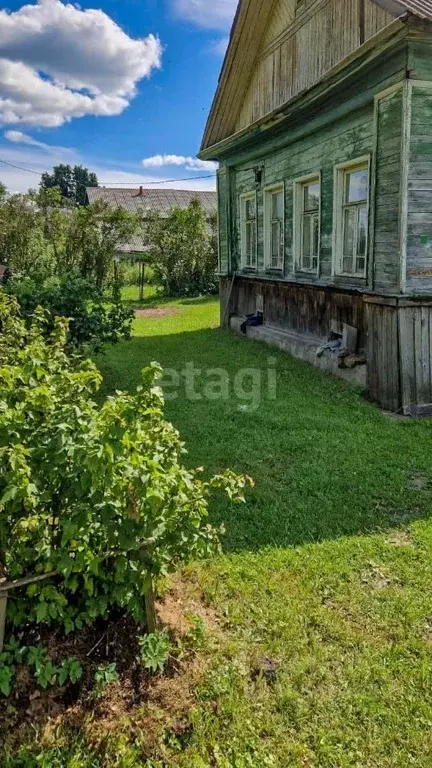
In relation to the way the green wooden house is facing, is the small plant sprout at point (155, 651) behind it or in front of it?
in front

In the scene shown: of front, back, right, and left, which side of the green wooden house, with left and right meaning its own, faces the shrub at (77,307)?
front

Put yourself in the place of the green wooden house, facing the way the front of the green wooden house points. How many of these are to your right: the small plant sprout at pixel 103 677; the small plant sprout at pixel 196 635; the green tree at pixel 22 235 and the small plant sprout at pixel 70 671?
1

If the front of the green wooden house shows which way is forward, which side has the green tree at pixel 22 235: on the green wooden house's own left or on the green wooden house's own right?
on the green wooden house's own right

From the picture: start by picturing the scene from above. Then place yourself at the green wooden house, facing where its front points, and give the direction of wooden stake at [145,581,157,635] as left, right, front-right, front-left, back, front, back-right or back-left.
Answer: front-left

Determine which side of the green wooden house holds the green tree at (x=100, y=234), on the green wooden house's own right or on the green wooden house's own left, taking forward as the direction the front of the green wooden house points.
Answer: on the green wooden house's own right

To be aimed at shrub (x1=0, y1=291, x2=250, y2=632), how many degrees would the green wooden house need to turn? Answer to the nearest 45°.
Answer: approximately 45° to its left

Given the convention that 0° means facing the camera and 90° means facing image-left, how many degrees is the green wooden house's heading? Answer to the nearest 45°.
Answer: approximately 45°
